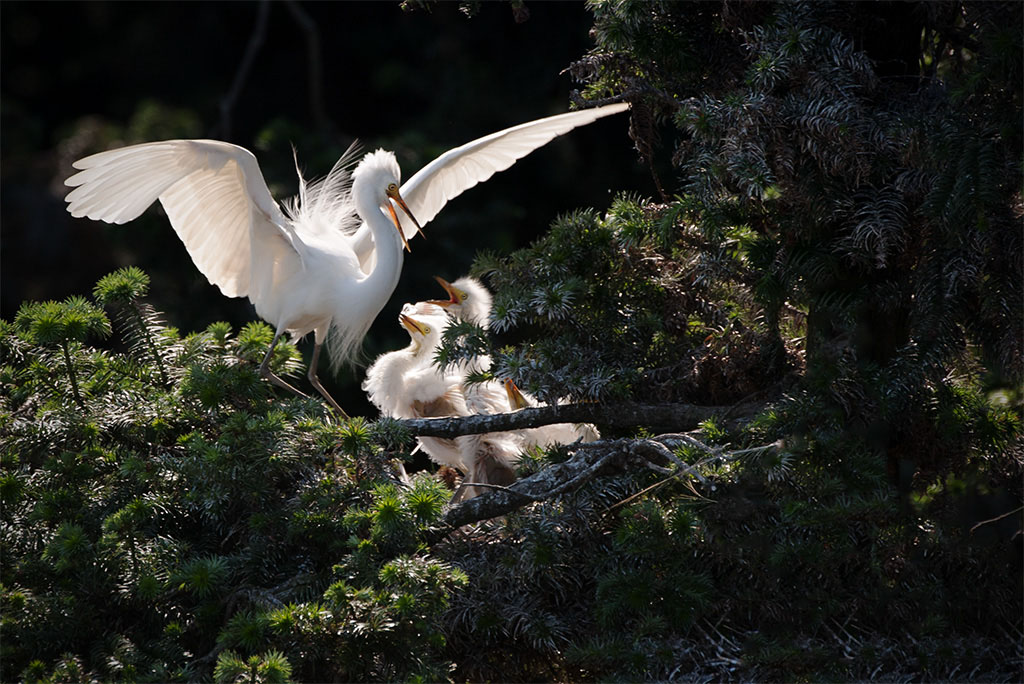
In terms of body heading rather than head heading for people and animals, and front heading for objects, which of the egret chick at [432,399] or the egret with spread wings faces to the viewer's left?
the egret chick

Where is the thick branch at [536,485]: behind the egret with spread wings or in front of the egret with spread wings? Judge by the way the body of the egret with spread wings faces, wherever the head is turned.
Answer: in front

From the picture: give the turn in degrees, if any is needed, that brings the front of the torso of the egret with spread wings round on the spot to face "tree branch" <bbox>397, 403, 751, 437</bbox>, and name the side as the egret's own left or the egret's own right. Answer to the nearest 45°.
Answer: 0° — it already faces it

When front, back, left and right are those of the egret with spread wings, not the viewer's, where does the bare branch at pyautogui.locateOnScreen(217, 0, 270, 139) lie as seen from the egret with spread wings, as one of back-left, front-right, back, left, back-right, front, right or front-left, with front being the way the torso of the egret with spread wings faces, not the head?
back-left

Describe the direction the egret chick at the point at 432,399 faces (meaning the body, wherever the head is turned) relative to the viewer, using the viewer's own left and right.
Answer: facing to the left of the viewer

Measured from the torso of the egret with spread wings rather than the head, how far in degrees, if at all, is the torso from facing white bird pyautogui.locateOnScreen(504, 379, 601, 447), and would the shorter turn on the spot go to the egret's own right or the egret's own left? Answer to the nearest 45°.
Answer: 0° — it already faces it

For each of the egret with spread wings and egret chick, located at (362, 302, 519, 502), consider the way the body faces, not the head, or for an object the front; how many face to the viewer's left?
1
